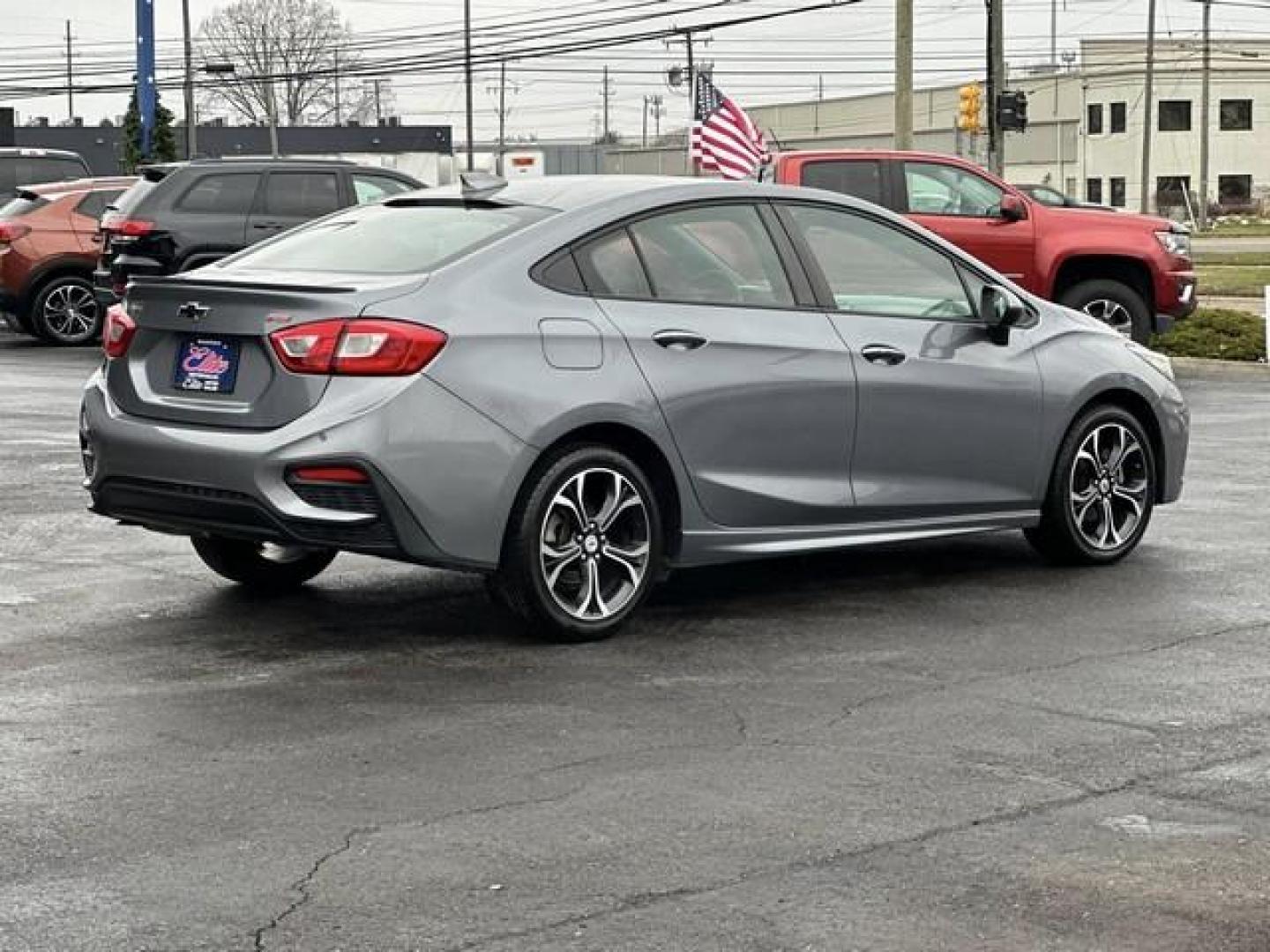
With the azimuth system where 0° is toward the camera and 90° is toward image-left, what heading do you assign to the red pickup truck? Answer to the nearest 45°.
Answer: approximately 270°

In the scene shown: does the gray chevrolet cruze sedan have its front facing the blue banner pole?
no

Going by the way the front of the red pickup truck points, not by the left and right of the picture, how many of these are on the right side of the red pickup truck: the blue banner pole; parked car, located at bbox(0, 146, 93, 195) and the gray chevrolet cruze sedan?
1

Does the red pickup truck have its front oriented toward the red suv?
no

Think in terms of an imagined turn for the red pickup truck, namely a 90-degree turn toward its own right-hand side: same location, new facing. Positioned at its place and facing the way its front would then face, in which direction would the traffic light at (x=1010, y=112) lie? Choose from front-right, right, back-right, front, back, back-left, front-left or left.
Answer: back

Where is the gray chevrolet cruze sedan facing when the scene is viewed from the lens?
facing away from the viewer and to the right of the viewer

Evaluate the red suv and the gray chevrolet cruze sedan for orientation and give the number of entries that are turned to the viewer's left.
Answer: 0

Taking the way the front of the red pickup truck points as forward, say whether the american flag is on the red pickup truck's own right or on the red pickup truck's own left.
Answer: on the red pickup truck's own left

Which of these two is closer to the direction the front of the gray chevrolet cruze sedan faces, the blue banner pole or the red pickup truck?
the red pickup truck

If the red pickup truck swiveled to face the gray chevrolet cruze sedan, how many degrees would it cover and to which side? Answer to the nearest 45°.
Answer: approximately 90° to its right

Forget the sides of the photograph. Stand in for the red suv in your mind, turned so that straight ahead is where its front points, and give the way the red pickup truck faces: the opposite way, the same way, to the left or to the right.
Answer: to the right

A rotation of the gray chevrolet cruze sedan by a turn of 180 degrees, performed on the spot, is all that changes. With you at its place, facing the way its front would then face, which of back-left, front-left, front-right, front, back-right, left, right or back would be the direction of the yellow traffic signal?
back-right

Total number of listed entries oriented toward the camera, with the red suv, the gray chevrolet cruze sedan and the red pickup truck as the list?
0

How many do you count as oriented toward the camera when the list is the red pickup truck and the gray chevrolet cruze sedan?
0

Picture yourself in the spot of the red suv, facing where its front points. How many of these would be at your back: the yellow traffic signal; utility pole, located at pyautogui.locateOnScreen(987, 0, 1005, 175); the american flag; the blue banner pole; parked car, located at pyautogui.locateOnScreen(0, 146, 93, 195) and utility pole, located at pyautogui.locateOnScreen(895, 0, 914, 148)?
0

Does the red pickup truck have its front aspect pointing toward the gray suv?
no

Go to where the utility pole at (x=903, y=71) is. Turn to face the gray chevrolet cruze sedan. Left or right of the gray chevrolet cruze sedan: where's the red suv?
right

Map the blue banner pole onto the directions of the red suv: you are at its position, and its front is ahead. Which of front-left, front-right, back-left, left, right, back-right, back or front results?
front-left

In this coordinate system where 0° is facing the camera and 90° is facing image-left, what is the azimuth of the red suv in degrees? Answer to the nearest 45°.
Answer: approximately 225°
